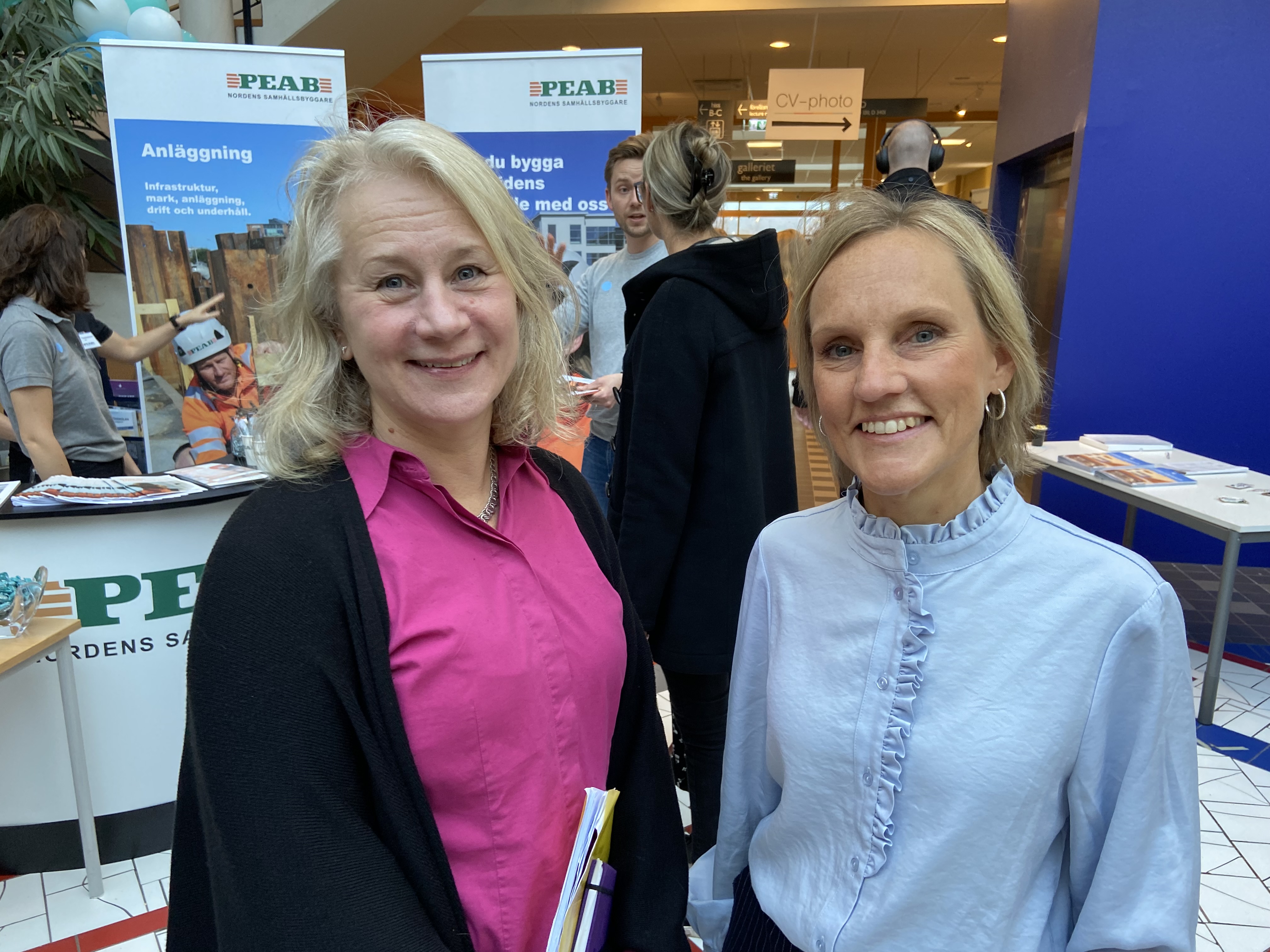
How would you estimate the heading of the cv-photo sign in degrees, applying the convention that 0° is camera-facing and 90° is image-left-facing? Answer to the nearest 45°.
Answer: approximately 0°

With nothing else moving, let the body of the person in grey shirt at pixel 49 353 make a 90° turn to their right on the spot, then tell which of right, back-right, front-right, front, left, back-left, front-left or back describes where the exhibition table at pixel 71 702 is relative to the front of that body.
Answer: front

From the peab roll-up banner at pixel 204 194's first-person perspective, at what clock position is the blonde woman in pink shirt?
The blonde woman in pink shirt is roughly at 12 o'clock from the peab roll-up banner.

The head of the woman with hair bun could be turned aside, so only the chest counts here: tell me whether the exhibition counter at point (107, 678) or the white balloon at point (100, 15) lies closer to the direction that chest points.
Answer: the white balloon

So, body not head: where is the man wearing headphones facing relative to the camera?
away from the camera

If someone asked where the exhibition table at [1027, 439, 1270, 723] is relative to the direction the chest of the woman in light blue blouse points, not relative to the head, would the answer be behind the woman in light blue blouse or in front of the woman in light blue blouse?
behind

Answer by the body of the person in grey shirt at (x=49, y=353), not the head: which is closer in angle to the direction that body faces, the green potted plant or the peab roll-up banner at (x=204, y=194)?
the peab roll-up banner

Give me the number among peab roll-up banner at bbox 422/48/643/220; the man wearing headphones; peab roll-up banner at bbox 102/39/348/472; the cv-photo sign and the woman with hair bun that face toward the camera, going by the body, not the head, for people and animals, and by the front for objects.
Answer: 3

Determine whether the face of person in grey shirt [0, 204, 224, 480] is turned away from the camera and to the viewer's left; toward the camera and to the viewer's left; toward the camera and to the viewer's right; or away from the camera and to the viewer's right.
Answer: away from the camera and to the viewer's right

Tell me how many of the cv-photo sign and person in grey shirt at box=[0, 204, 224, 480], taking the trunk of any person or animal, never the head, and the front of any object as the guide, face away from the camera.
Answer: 0
